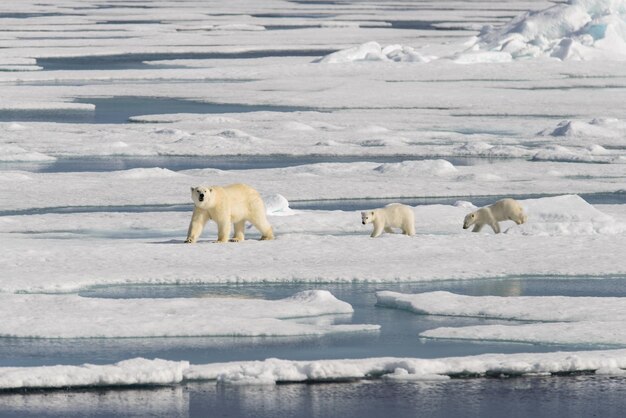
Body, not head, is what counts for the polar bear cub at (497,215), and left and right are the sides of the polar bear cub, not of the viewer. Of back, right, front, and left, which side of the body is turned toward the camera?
left

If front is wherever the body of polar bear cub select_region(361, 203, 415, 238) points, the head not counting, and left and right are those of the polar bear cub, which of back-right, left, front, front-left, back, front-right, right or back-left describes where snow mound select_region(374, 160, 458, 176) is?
right

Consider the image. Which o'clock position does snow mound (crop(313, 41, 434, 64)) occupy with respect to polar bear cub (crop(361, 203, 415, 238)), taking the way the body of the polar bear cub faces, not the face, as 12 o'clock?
The snow mound is roughly at 3 o'clock from the polar bear cub.

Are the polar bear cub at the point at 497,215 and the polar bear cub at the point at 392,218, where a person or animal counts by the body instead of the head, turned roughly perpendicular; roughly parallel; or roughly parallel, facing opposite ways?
roughly parallel

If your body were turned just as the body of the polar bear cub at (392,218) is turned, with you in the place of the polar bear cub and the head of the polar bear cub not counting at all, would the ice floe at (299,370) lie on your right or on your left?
on your left

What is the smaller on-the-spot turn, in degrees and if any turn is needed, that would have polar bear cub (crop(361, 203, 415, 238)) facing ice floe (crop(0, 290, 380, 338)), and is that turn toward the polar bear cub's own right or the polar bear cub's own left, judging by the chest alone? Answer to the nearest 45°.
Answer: approximately 45° to the polar bear cub's own left

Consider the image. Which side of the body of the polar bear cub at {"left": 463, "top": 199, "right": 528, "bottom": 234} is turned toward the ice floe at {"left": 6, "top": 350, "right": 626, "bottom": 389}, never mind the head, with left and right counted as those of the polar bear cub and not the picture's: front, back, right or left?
left

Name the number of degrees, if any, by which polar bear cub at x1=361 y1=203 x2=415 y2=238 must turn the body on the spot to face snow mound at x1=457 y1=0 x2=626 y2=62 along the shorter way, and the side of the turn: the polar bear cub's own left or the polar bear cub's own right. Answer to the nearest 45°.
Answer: approximately 90° to the polar bear cub's own right

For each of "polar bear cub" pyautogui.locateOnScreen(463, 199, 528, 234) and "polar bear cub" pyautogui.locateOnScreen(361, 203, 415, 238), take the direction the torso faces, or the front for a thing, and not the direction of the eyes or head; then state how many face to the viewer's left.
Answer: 2

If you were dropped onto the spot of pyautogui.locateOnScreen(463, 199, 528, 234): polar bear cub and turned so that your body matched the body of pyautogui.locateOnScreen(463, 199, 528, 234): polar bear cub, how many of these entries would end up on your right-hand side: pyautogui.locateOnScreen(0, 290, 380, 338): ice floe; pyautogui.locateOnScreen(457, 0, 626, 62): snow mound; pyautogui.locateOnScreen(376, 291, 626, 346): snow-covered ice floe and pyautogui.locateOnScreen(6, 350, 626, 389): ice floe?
1

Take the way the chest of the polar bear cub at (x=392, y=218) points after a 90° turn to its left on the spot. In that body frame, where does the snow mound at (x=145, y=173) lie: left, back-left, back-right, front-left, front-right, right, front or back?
back-right

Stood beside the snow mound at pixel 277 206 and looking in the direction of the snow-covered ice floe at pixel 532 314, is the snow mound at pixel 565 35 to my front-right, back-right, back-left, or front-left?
back-left

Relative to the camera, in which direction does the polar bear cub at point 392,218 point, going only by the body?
to the viewer's left

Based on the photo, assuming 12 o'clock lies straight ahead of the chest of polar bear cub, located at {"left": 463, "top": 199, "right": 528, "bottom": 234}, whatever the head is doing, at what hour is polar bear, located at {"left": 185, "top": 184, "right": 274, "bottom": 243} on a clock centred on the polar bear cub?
The polar bear is roughly at 11 o'clock from the polar bear cub.

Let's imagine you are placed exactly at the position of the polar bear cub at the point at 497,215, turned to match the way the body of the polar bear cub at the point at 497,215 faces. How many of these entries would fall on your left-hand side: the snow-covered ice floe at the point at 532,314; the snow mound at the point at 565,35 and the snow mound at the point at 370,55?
1
